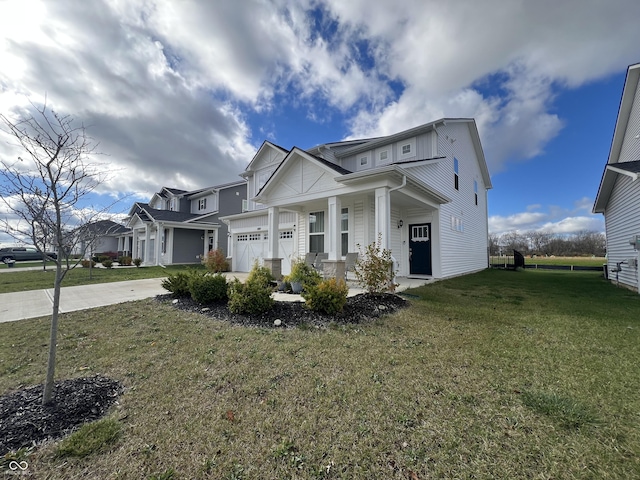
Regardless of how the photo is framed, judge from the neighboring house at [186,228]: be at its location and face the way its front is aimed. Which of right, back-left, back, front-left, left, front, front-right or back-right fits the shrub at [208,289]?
front-left

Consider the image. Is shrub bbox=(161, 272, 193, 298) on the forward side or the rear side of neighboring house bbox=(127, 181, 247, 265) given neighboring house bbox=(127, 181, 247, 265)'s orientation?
on the forward side

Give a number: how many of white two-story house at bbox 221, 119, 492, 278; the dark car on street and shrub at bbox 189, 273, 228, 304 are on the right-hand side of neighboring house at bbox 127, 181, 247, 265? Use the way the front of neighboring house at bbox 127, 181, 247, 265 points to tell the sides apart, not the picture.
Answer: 1

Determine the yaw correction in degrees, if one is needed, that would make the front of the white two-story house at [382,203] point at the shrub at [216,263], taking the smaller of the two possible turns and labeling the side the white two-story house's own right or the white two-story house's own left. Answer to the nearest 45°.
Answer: approximately 45° to the white two-story house's own right

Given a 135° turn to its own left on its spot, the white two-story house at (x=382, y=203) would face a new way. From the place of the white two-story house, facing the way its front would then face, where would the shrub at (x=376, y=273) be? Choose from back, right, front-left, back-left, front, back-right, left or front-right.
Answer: right

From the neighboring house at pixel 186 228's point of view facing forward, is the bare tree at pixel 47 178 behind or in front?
in front

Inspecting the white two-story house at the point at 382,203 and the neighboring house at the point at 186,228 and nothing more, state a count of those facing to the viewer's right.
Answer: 0
